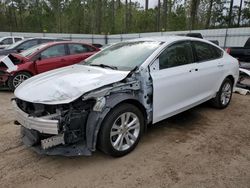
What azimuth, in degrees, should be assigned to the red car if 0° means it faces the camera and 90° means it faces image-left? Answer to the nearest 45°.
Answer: approximately 45°

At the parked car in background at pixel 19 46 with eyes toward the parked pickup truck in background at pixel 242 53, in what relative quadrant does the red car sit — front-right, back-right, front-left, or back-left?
front-right

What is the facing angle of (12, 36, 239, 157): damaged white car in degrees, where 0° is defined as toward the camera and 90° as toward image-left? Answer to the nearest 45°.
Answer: approximately 45°

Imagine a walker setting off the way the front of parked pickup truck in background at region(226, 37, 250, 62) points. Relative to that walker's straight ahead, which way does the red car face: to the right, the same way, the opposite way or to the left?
to the right

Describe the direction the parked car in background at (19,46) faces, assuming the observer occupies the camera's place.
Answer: facing the viewer and to the left of the viewer

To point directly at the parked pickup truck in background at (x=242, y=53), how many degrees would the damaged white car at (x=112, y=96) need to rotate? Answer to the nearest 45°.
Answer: approximately 180°

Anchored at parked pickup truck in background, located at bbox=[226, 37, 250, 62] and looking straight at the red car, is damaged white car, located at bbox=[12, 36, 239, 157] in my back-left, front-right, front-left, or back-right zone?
front-left

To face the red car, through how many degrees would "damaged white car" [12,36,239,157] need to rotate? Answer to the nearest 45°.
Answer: approximately 90° to its right

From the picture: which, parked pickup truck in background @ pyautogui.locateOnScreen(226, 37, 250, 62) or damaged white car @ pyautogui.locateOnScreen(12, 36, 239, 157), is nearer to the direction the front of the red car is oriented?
the damaged white car
